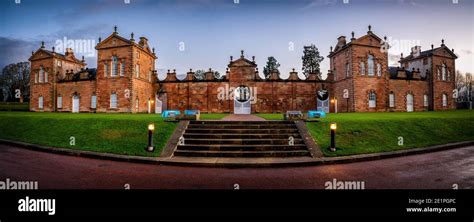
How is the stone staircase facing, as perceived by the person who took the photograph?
facing the viewer

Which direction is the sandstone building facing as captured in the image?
toward the camera

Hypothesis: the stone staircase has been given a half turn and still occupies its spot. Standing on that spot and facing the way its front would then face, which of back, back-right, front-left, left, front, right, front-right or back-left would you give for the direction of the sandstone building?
front
